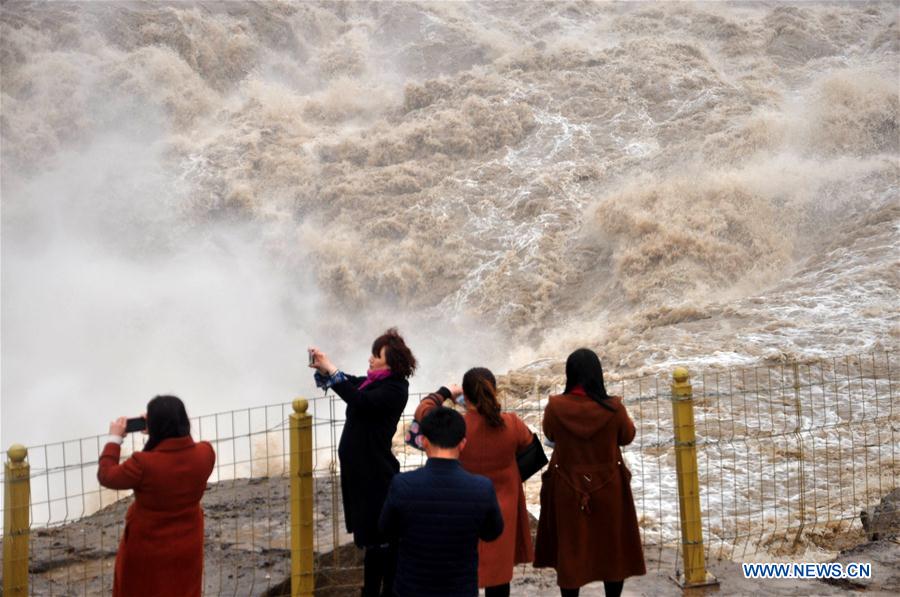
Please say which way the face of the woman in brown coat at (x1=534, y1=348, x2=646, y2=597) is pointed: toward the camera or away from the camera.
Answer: away from the camera

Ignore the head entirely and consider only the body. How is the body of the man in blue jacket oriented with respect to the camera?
away from the camera

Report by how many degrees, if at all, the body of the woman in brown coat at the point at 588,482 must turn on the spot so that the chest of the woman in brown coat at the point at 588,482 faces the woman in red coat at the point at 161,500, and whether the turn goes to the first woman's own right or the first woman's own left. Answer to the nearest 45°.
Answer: approximately 135° to the first woman's own left

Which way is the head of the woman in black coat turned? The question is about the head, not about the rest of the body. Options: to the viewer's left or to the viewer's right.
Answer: to the viewer's left

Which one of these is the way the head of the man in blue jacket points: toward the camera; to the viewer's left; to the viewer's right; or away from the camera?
away from the camera

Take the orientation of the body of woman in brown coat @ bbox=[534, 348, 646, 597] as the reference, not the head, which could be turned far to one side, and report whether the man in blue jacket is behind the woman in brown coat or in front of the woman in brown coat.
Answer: behind

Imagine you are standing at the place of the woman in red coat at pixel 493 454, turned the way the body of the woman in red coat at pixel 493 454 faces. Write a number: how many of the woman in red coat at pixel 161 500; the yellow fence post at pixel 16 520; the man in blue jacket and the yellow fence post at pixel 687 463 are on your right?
1

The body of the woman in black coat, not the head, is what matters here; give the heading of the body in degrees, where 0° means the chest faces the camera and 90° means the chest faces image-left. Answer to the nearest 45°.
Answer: approximately 90°

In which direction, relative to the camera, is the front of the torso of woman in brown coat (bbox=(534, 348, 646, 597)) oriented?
away from the camera

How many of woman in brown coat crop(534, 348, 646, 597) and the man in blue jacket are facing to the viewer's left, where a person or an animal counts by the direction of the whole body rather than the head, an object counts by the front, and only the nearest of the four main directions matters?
0
